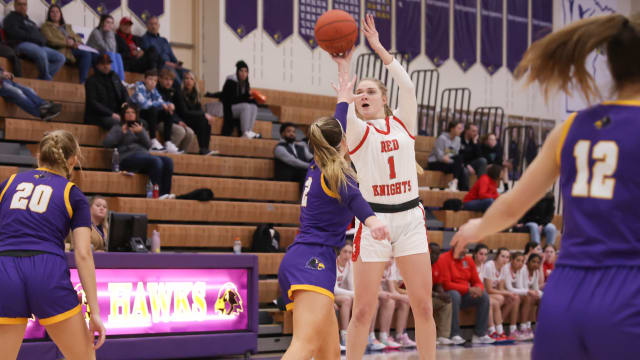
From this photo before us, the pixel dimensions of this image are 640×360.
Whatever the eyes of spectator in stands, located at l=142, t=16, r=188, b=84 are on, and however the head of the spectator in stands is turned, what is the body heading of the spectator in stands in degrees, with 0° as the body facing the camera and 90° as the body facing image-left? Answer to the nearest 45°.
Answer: approximately 315°

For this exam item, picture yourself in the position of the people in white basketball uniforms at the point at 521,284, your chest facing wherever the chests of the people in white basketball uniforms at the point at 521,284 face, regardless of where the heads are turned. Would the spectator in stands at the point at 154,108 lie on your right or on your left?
on your right

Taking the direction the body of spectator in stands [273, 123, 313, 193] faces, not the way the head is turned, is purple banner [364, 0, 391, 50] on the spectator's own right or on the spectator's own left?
on the spectator's own left

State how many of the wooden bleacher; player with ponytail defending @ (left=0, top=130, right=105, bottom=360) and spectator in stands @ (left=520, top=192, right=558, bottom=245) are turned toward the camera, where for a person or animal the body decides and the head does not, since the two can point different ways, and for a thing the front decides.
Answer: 2

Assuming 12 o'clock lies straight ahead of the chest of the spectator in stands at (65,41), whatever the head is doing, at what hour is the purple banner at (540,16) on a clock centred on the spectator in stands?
The purple banner is roughly at 10 o'clock from the spectator in stands.

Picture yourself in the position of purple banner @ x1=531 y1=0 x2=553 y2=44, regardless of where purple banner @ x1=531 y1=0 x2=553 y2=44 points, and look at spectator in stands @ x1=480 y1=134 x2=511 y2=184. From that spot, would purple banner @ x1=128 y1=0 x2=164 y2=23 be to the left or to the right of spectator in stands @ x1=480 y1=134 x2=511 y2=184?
right

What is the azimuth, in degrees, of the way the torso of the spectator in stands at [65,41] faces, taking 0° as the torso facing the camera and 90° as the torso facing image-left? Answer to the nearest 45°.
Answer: approximately 315°

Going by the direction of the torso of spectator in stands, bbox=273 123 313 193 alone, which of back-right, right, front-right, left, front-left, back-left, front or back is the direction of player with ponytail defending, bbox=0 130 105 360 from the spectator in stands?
front-right

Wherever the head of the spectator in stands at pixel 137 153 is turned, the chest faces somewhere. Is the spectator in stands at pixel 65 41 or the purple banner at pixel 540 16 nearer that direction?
the purple banner

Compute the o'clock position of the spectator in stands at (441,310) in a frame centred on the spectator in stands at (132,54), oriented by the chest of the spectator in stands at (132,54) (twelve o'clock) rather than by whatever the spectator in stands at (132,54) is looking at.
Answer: the spectator in stands at (441,310) is roughly at 12 o'clock from the spectator in stands at (132,54).

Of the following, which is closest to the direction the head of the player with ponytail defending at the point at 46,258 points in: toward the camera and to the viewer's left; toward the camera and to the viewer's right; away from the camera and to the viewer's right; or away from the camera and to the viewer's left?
away from the camera and to the viewer's right

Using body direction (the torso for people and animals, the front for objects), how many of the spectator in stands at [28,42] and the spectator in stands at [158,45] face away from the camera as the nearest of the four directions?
0

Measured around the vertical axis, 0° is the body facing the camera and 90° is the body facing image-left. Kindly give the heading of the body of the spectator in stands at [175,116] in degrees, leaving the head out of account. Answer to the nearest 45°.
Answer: approximately 315°

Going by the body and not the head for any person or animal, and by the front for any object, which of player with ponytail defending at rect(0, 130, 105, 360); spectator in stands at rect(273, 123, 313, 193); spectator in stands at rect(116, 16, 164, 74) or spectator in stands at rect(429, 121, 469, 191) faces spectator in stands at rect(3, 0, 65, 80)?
the player with ponytail defending

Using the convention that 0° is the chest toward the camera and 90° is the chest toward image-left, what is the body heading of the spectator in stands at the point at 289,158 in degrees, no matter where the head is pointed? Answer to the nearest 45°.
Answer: approximately 315°
